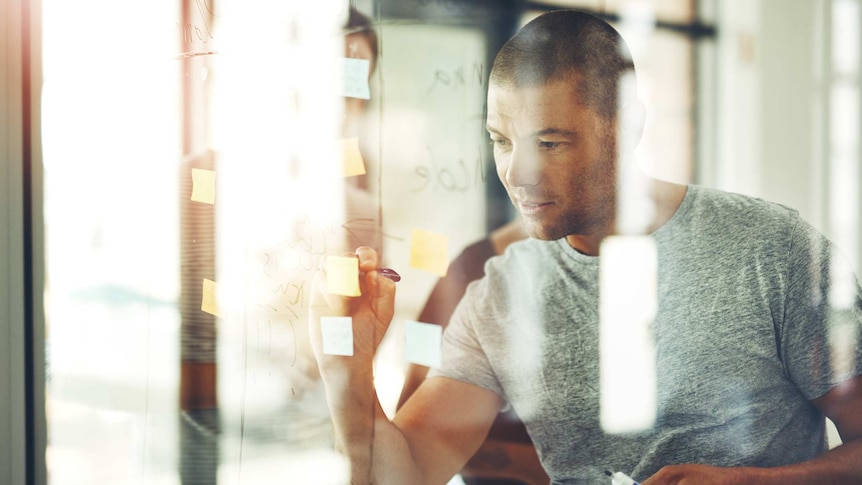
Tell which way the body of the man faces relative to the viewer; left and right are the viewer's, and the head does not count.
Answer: facing the viewer and to the left of the viewer

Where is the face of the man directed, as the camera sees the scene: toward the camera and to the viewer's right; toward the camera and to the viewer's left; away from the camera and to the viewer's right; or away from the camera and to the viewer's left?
toward the camera and to the viewer's left

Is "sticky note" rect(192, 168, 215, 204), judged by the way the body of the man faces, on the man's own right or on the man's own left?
on the man's own right

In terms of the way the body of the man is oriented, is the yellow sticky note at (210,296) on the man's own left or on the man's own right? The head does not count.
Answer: on the man's own right
